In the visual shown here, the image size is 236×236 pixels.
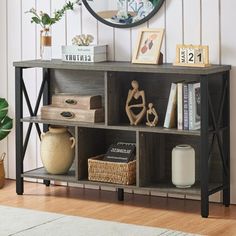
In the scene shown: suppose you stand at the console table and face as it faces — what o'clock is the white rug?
The white rug is roughly at 12 o'clock from the console table.

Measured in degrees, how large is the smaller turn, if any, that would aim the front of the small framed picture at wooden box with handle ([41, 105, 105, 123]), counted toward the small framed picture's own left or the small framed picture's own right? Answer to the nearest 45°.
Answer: approximately 45° to the small framed picture's own right

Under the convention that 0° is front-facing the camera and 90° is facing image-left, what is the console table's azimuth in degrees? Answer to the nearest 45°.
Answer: approximately 45°

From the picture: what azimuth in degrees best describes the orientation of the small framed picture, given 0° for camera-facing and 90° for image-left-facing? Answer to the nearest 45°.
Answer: approximately 45°
